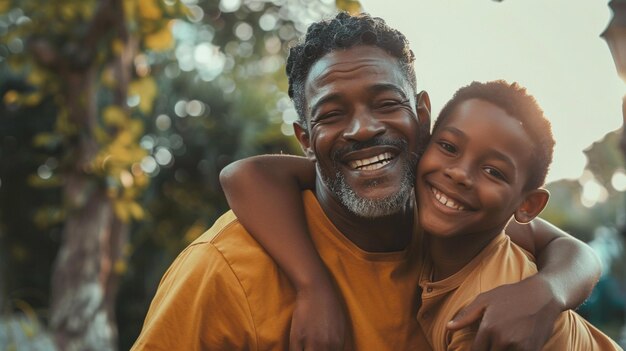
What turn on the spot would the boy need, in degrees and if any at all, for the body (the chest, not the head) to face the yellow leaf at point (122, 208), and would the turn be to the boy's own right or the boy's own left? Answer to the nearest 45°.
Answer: approximately 90° to the boy's own right

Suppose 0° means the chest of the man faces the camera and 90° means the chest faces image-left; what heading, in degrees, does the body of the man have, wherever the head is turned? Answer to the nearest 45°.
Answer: approximately 0°

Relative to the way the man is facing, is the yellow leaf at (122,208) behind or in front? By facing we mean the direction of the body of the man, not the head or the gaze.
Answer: behind

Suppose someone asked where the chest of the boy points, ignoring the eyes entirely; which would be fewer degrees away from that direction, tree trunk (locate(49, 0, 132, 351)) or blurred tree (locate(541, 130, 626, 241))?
the tree trunk

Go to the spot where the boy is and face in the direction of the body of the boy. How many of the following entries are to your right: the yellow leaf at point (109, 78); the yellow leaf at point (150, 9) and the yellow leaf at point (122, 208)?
3

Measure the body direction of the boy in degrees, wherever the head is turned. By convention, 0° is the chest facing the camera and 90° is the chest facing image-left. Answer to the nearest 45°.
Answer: approximately 45°

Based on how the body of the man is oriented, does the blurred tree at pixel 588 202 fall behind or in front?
behind

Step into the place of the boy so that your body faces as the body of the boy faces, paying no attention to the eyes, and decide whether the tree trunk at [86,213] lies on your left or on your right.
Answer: on your right

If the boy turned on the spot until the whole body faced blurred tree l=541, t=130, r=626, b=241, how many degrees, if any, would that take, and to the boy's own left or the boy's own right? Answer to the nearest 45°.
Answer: approximately 135° to the boy's own right
